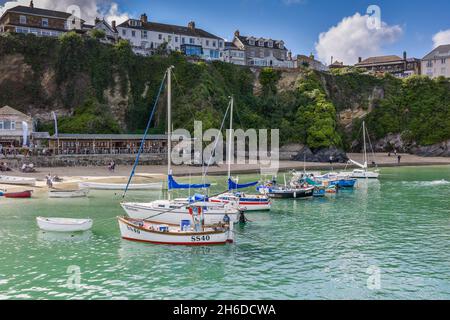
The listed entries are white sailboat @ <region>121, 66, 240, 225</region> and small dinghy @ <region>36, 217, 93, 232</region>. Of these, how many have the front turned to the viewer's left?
2

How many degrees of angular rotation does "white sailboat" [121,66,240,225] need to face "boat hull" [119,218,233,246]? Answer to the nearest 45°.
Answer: approximately 90° to its left

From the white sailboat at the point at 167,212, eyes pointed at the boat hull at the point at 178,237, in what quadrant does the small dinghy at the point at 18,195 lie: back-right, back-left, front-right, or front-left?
back-right

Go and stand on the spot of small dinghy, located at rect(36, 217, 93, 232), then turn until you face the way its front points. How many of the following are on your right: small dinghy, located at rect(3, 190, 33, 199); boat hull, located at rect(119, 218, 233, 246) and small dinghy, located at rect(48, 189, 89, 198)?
2

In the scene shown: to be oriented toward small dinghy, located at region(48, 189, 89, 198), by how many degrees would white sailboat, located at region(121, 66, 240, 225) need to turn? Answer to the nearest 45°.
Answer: approximately 45° to its right

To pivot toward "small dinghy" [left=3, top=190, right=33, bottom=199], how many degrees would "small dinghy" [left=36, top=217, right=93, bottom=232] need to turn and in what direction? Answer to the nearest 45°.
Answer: approximately 90° to its right

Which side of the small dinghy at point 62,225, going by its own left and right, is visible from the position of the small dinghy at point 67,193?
right

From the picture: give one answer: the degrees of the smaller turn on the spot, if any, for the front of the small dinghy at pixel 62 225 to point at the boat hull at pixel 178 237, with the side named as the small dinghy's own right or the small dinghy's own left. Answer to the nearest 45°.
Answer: approximately 135° to the small dinghy's own left

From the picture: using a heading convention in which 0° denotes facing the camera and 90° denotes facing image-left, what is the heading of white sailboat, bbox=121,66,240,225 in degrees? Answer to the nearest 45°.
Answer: approximately 90°

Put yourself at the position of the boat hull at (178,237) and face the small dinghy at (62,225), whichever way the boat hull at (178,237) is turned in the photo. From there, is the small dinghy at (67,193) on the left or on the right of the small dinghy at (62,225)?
right

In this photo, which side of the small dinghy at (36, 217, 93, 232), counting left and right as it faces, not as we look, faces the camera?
left

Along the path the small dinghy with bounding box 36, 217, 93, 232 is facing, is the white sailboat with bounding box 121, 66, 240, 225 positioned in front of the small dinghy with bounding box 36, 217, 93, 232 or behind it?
behind
